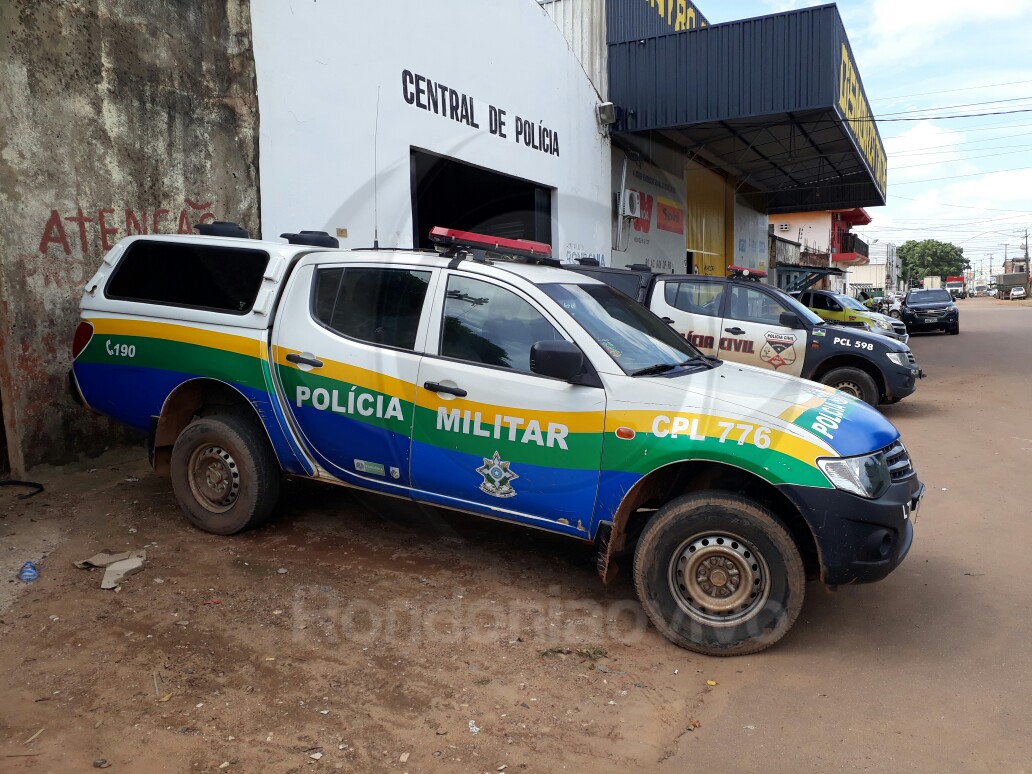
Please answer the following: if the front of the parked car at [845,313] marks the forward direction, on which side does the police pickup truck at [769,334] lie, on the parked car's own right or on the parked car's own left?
on the parked car's own right

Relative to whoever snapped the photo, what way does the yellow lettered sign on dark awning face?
facing to the right of the viewer

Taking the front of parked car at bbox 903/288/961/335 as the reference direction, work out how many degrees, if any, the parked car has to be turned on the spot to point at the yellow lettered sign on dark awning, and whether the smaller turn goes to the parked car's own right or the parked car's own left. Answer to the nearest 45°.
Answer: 0° — it already faces it

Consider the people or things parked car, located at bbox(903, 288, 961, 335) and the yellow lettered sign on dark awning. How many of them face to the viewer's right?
1

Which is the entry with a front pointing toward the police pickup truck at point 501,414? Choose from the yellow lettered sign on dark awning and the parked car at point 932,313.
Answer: the parked car

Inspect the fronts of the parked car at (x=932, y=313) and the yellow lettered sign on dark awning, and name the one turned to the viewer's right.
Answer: the yellow lettered sign on dark awning

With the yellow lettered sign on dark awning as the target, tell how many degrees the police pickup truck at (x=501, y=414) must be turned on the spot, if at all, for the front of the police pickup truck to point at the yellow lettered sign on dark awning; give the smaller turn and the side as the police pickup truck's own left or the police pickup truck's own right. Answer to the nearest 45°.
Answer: approximately 90° to the police pickup truck's own left

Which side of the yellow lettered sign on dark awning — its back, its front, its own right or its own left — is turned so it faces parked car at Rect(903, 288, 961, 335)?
left

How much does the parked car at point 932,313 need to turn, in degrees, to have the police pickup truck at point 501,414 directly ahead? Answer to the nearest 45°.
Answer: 0° — it already faces it
